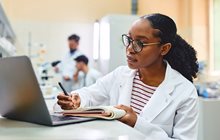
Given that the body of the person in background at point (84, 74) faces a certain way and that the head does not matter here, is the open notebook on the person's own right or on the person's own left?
on the person's own left

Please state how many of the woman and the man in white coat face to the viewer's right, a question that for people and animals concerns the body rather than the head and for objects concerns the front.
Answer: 0

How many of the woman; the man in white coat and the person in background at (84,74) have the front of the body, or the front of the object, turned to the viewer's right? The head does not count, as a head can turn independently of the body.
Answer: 0

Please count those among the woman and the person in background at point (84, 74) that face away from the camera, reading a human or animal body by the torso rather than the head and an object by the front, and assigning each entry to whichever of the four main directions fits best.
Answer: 0

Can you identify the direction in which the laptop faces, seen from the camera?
facing away from the viewer and to the right of the viewer

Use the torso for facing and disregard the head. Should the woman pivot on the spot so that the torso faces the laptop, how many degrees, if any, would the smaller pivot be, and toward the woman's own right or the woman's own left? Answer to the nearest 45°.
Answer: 0° — they already face it

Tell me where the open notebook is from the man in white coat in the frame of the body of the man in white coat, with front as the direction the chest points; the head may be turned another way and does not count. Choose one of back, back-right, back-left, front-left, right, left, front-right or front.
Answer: front-left

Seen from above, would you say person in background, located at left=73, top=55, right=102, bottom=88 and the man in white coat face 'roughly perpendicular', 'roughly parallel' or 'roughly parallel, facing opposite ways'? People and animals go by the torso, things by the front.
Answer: roughly parallel

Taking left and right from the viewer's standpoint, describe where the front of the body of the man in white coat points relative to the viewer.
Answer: facing the viewer and to the left of the viewer

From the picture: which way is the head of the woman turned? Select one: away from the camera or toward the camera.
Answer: toward the camera

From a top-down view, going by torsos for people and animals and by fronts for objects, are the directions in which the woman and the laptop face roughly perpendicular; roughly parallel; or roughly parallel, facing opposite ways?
roughly parallel, facing opposite ways

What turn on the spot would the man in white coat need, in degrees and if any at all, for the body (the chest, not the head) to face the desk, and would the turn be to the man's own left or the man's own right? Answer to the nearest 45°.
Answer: approximately 45° to the man's own left

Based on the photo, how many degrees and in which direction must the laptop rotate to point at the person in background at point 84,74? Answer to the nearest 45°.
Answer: approximately 45° to its left
